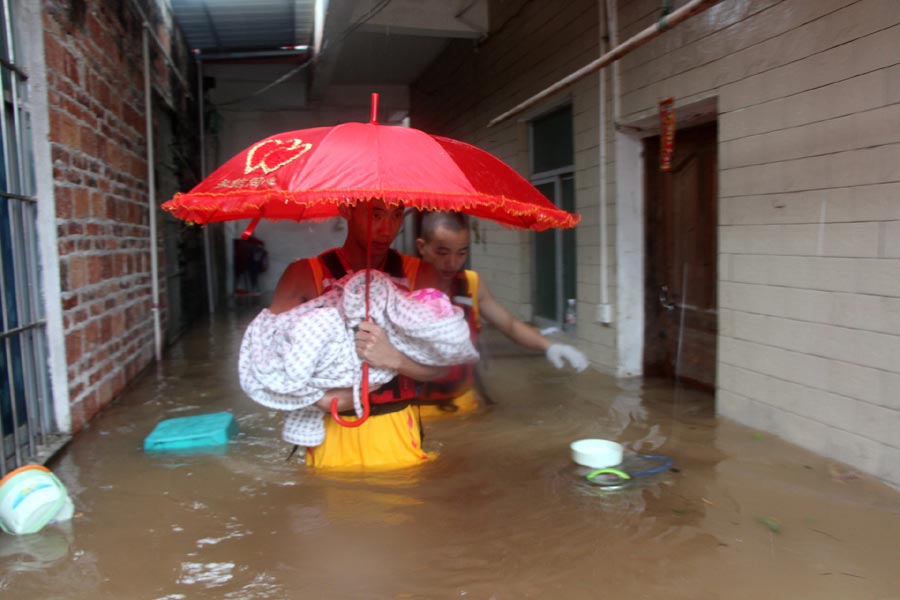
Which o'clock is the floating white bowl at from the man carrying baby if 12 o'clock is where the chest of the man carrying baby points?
The floating white bowl is roughly at 8 o'clock from the man carrying baby.

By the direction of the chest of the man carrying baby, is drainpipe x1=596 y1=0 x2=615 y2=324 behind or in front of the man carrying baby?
behind

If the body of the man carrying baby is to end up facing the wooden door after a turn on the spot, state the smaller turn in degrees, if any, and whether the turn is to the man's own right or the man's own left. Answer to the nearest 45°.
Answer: approximately 135° to the man's own left

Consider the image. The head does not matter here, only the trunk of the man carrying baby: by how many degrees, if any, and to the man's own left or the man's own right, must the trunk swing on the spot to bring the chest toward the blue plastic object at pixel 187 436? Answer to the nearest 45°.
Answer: approximately 135° to the man's own right

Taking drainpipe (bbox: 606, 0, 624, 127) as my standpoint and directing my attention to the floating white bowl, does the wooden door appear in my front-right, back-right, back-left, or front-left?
front-left

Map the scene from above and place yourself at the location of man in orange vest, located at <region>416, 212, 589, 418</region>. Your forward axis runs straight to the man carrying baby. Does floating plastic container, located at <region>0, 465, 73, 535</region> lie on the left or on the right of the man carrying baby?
right

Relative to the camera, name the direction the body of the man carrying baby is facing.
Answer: toward the camera

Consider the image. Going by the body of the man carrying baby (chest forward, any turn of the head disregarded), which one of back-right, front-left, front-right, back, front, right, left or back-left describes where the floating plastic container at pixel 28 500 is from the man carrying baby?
right

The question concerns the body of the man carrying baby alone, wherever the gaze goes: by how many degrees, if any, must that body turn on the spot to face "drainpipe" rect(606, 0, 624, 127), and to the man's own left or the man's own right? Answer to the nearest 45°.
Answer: approximately 135° to the man's own left

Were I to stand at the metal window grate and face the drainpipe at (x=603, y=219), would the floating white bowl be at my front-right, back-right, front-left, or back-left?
front-right
